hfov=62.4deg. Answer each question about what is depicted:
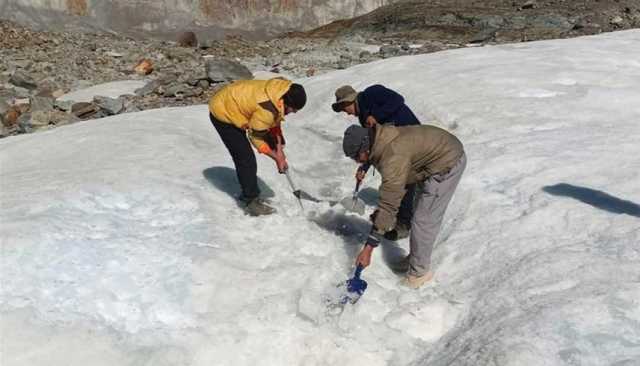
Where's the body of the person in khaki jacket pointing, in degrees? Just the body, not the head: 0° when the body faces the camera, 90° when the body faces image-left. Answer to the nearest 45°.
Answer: approximately 90°

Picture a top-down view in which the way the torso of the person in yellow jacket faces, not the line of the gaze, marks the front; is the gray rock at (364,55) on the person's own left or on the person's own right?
on the person's own left

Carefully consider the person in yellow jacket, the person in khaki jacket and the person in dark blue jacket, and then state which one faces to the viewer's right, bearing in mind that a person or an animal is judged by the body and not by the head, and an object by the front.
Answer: the person in yellow jacket

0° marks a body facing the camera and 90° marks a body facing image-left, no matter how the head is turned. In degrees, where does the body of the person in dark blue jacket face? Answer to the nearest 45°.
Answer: approximately 90°

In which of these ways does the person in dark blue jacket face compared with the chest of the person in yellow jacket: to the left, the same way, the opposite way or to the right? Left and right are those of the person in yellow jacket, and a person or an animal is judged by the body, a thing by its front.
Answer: the opposite way

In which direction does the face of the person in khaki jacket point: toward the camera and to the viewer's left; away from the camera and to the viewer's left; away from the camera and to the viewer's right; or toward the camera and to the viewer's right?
toward the camera and to the viewer's left

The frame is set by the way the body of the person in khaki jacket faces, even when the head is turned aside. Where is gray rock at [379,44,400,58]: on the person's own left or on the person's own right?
on the person's own right

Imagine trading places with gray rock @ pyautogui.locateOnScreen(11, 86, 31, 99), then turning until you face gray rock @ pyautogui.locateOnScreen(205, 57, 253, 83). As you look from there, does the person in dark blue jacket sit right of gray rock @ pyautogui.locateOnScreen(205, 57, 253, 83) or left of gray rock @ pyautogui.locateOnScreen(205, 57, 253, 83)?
right

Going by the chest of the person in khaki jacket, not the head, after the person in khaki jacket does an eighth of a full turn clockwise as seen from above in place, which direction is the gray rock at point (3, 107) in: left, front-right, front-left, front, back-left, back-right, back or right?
front

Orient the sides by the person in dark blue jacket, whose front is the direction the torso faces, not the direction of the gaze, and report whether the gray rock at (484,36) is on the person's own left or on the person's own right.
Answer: on the person's own right

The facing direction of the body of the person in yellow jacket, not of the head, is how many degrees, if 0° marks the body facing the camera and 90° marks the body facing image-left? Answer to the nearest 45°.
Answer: approximately 270°
